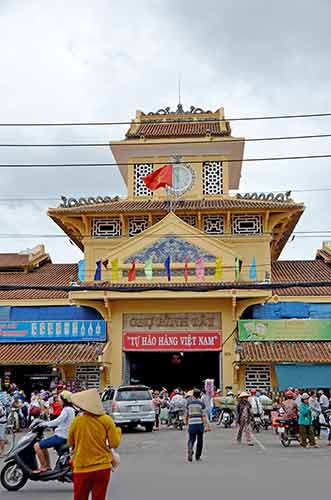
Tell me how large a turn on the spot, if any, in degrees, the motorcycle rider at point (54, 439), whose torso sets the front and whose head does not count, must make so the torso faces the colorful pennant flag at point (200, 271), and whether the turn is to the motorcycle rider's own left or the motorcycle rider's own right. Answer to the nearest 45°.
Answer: approximately 90° to the motorcycle rider's own right

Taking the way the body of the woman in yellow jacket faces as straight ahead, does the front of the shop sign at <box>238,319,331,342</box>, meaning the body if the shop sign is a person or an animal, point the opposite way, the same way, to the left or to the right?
the opposite way

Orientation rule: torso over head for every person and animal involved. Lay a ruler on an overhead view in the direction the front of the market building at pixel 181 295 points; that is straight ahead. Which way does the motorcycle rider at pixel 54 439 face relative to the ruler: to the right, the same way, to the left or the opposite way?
to the right

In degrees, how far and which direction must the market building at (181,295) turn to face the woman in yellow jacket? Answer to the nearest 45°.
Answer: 0° — it already faces them

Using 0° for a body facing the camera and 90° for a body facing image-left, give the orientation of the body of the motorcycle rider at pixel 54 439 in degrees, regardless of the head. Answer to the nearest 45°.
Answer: approximately 90°

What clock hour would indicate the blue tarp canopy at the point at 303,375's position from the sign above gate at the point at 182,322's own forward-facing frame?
The blue tarp canopy is roughly at 10 o'clock from the sign above gate.

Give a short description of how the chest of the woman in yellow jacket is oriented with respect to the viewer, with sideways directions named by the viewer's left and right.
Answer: facing away from the viewer

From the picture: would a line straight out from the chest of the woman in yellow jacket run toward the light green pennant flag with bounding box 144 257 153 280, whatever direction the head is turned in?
yes

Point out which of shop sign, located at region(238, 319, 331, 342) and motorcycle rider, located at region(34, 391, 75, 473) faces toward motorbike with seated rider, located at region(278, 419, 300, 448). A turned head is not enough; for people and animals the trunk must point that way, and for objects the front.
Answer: the shop sign
